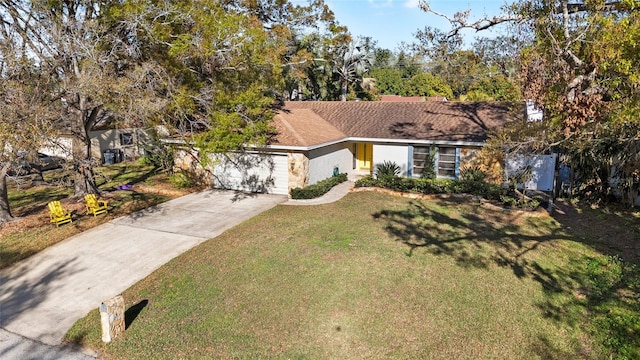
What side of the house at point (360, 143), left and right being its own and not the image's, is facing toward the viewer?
front

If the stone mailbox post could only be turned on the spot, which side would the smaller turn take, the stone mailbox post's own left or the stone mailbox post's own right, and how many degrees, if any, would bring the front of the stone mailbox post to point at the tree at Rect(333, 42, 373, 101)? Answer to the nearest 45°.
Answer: approximately 180°

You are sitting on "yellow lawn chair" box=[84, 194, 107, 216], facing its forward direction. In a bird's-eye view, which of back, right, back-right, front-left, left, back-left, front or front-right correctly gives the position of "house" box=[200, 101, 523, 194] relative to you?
front-left

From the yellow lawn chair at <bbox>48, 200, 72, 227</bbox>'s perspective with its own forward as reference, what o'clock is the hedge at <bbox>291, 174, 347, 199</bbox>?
The hedge is roughly at 11 o'clock from the yellow lawn chair.

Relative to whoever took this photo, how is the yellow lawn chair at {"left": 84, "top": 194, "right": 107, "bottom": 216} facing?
facing the viewer and to the right of the viewer

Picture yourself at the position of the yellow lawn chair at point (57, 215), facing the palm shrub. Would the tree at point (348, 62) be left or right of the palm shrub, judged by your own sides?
left

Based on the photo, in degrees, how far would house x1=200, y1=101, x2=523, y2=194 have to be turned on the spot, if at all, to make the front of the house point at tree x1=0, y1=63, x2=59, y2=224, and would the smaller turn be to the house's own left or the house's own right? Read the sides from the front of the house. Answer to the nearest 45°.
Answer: approximately 45° to the house's own right

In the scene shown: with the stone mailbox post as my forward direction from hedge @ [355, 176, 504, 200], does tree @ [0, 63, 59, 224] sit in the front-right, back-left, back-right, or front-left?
front-right

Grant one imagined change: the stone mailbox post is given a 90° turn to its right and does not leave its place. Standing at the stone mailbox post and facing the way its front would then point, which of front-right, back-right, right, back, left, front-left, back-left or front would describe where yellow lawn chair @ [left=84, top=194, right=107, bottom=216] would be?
front-right

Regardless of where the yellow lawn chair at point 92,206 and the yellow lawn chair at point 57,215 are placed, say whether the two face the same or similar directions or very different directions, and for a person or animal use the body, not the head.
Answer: same or similar directions

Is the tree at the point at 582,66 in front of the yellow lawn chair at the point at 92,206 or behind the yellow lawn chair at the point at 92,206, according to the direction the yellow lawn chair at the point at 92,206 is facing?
in front
